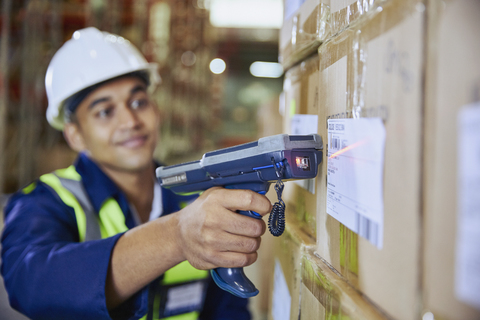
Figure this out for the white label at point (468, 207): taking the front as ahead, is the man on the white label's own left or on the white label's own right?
on the white label's own right

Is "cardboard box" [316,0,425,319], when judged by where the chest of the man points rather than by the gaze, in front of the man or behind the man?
in front

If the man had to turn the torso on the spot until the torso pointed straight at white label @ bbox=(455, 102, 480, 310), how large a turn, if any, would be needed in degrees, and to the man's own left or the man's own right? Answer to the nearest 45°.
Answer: approximately 45° to the man's own right

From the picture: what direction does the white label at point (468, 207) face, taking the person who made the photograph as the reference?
facing the viewer and to the left of the viewer

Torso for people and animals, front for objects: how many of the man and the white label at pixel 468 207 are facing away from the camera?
0

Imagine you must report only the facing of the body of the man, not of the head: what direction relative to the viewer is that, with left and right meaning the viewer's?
facing the viewer and to the right of the viewer

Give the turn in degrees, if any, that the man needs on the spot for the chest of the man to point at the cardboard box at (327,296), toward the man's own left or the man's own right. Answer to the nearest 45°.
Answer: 0° — they already face it

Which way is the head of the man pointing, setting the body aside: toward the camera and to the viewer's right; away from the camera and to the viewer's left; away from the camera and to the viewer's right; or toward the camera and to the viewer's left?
toward the camera and to the viewer's right

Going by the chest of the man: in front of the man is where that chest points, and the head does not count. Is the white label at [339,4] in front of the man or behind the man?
in front

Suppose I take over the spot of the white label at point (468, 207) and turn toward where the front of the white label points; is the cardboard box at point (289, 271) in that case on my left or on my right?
on my right

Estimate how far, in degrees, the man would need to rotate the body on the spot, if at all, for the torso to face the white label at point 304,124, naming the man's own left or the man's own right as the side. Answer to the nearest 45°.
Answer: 0° — they already face it
